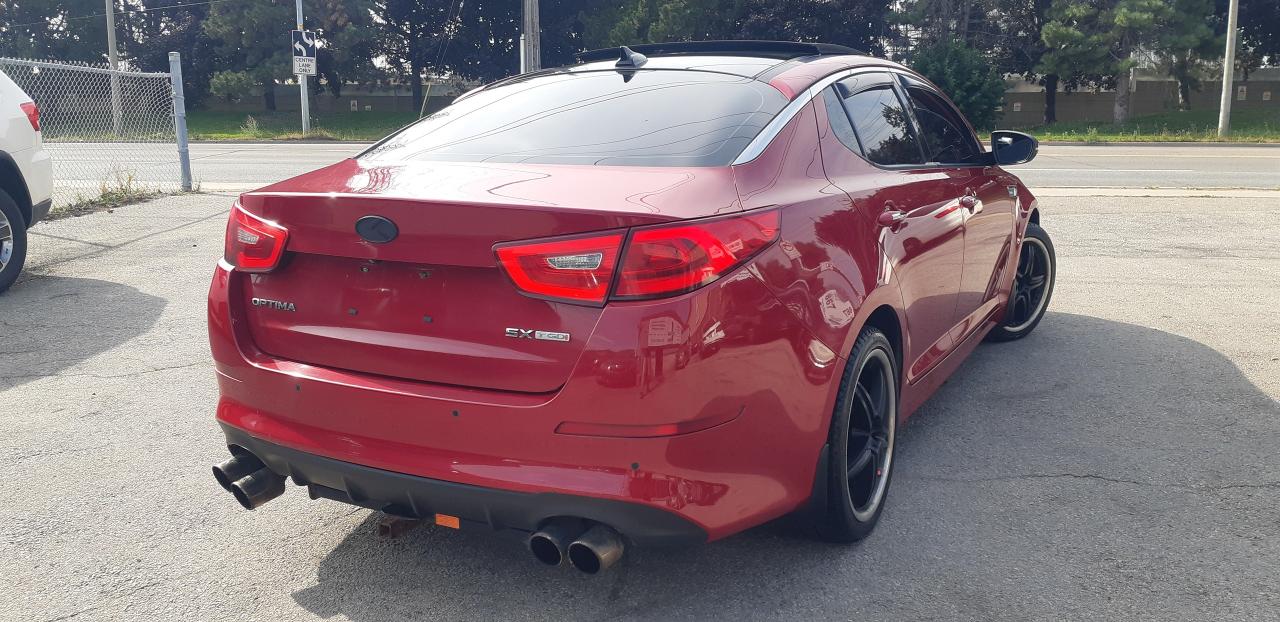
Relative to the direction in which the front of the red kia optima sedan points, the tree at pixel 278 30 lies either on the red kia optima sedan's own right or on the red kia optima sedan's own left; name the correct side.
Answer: on the red kia optima sedan's own left

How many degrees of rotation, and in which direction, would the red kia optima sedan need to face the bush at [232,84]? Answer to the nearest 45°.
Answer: approximately 45° to its left

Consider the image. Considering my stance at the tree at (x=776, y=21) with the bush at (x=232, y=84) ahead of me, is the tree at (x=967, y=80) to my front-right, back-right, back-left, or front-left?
back-left

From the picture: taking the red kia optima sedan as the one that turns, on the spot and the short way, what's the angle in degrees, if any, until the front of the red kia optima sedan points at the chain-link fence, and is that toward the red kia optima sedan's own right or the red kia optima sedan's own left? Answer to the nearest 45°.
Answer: approximately 90° to the red kia optima sedan's own left

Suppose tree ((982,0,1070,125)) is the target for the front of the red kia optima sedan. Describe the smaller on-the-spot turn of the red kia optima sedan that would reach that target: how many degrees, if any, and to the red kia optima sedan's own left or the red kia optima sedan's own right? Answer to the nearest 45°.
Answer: approximately 45° to the red kia optima sedan's own left

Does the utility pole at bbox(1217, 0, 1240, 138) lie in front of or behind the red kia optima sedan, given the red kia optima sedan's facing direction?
in front

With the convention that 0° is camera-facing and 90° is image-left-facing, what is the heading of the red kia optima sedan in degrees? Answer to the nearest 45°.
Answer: approximately 225°

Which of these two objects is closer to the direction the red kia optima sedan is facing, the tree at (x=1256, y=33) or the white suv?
the tree

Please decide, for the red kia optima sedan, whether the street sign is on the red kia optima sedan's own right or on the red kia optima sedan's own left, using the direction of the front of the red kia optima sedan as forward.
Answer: on the red kia optima sedan's own left

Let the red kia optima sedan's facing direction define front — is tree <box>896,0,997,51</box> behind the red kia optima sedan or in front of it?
in front

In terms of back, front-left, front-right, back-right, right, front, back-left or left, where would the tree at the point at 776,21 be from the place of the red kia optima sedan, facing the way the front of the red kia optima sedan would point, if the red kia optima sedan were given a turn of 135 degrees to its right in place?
back

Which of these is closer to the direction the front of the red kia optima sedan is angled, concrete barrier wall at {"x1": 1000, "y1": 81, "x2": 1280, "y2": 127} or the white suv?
the concrete barrier wall

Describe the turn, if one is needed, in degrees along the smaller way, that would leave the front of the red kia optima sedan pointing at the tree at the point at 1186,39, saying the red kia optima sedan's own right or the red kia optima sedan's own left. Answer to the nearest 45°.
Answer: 0° — it already faces it

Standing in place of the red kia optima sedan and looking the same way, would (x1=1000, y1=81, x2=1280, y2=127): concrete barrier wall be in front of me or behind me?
in front
